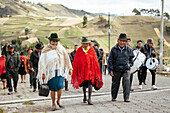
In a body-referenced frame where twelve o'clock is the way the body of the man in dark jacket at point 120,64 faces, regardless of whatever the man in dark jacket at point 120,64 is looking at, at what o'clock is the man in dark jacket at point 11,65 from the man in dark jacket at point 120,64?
the man in dark jacket at point 11,65 is roughly at 4 o'clock from the man in dark jacket at point 120,64.

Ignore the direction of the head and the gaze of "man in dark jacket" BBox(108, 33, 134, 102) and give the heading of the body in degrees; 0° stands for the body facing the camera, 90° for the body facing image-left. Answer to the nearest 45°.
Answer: approximately 0°

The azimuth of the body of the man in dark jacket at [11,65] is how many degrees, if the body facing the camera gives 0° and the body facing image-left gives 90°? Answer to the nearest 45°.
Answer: approximately 0°

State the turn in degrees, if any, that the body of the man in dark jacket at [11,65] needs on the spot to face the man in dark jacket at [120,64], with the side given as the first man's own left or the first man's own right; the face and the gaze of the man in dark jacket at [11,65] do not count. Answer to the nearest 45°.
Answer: approximately 45° to the first man's own left
